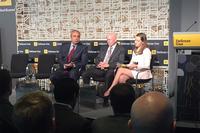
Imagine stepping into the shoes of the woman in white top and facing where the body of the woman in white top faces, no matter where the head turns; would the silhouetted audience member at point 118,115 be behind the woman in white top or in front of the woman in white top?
in front

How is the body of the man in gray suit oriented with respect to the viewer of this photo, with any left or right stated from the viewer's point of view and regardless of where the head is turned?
facing the viewer and to the left of the viewer

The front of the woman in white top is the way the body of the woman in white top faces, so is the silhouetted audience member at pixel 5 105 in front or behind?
in front

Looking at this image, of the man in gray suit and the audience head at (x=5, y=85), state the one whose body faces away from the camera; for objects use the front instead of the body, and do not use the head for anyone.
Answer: the audience head

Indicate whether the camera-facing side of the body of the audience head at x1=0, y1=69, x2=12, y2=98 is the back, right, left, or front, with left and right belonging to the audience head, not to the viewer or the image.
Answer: back

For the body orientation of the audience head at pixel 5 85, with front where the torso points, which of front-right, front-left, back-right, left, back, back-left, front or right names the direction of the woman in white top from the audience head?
front-right

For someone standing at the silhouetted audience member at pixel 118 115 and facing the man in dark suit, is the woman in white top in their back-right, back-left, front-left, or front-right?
front-right

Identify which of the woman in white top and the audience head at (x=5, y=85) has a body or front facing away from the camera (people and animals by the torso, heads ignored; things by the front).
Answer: the audience head

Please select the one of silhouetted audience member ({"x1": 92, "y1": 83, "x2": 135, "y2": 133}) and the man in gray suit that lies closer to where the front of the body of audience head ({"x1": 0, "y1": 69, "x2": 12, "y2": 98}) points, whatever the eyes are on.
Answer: the man in gray suit

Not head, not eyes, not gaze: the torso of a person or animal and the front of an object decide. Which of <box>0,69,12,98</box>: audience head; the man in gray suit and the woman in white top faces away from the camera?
the audience head

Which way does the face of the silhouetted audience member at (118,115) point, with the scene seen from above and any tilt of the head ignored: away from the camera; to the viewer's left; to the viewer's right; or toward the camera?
away from the camera

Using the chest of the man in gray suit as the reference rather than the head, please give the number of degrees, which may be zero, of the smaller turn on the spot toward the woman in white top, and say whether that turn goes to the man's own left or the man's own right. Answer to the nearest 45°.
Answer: approximately 90° to the man's own left

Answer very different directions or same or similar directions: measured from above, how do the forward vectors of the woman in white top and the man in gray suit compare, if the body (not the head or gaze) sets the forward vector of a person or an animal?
same or similar directions
